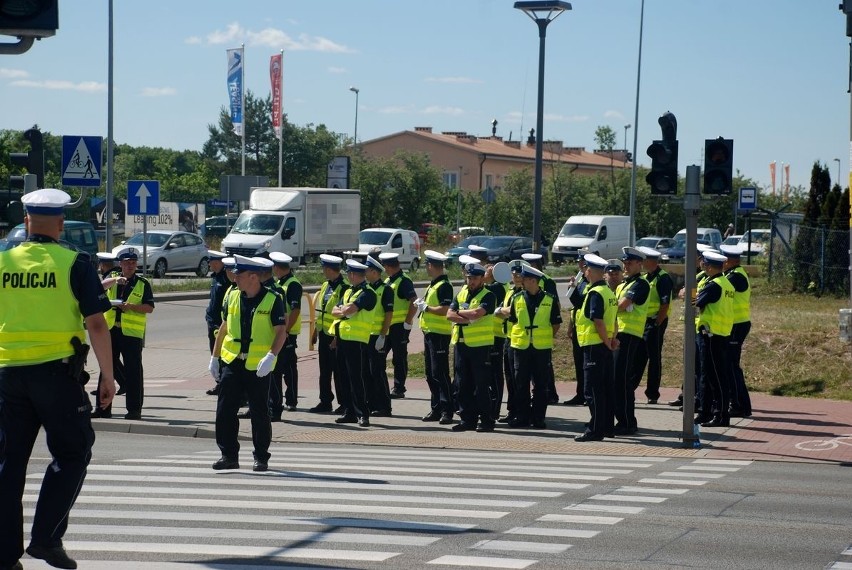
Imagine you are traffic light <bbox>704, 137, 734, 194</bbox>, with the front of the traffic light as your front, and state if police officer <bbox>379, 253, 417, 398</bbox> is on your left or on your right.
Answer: on your right

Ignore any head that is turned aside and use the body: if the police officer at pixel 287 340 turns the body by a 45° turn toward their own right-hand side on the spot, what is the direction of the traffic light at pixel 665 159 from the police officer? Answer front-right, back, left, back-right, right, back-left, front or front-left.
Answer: back

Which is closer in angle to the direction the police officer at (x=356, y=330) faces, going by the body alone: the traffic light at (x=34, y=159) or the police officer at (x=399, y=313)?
the traffic light

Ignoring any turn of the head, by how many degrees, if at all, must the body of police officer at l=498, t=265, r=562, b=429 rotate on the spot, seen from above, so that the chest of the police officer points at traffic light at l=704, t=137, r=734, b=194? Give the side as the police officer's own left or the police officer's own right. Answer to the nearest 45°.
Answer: approximately 45° to the police officer's own left

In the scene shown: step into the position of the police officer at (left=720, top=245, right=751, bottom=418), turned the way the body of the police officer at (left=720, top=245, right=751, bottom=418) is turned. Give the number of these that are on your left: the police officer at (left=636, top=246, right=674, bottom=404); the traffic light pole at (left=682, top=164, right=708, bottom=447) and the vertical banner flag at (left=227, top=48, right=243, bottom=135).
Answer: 1

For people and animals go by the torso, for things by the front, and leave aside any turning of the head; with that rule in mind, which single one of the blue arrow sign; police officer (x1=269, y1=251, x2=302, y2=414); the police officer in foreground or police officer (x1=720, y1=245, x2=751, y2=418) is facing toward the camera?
the blue arrow sign

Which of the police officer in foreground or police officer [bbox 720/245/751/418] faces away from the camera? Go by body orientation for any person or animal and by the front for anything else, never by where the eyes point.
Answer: the police officer in foreground

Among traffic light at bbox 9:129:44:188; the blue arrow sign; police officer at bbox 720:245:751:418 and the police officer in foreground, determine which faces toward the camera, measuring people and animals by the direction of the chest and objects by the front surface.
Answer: the blue arrow sign

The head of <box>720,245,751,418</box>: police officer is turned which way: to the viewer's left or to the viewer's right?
to the viewer's left

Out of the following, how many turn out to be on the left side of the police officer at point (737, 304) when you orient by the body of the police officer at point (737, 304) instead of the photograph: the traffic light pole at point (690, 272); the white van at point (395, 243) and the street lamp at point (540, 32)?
1

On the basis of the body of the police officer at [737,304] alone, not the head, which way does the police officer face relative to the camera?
to the viewer's left
